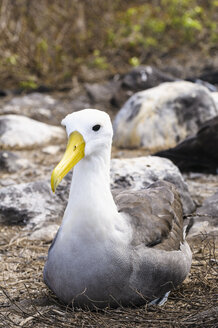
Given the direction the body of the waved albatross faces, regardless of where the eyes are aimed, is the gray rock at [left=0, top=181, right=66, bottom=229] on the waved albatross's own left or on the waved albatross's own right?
on the waved albatross's own right

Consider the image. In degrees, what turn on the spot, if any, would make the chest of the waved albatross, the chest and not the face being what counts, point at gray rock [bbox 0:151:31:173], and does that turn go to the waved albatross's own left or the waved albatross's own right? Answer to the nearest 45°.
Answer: approximately 135° to the waved albatross's own right

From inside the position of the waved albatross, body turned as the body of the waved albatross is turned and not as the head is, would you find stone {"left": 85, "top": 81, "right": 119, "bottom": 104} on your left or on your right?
on your right

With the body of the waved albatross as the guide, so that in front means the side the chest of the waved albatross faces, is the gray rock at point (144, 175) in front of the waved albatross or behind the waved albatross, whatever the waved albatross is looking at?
behind

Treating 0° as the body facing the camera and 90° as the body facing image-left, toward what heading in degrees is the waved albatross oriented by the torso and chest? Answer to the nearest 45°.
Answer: approximately 45°
